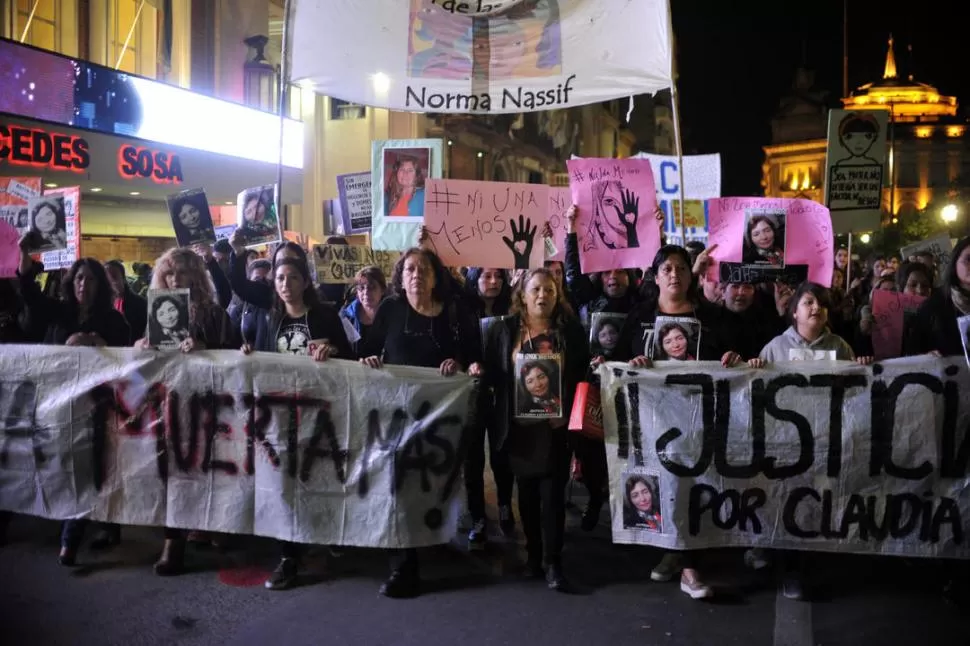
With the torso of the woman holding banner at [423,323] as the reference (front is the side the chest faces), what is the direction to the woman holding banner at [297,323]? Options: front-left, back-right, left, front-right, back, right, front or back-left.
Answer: right

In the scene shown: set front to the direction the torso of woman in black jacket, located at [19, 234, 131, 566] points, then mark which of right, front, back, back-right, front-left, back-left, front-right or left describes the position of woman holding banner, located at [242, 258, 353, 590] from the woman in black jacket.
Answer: front-left

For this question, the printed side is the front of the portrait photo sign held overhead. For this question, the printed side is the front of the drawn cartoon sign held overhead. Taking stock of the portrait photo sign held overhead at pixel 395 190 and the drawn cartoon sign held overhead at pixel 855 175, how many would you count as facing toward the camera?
2

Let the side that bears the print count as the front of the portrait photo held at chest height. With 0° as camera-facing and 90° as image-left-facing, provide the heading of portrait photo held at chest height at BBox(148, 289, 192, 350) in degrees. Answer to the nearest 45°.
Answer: approximately 0°

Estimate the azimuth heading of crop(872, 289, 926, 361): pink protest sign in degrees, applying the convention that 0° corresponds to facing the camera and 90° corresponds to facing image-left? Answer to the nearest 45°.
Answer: approximately 0°
